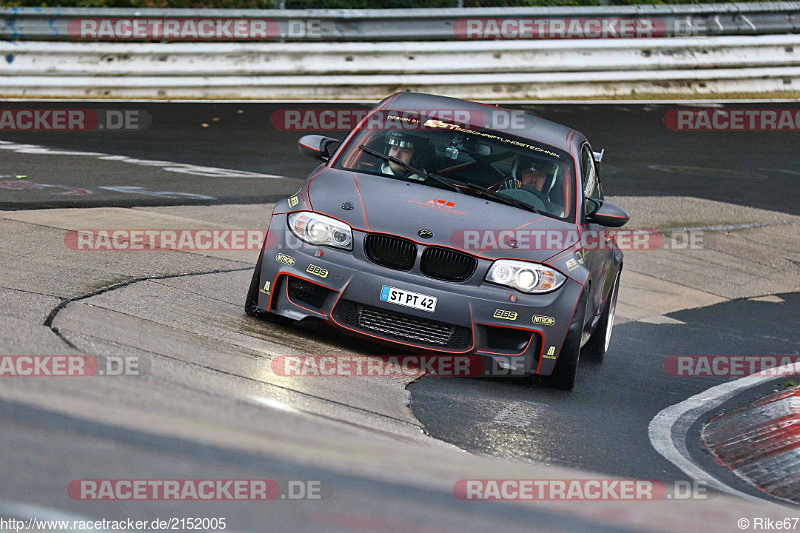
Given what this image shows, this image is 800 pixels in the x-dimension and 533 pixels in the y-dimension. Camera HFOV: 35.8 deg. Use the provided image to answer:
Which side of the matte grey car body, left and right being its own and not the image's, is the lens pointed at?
front

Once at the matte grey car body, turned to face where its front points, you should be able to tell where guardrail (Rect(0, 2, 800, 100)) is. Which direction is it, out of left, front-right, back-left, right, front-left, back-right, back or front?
back

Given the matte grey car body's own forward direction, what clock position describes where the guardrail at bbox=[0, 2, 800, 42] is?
The guardrail is roughly at 6 o'clock from the matte grey car body.
